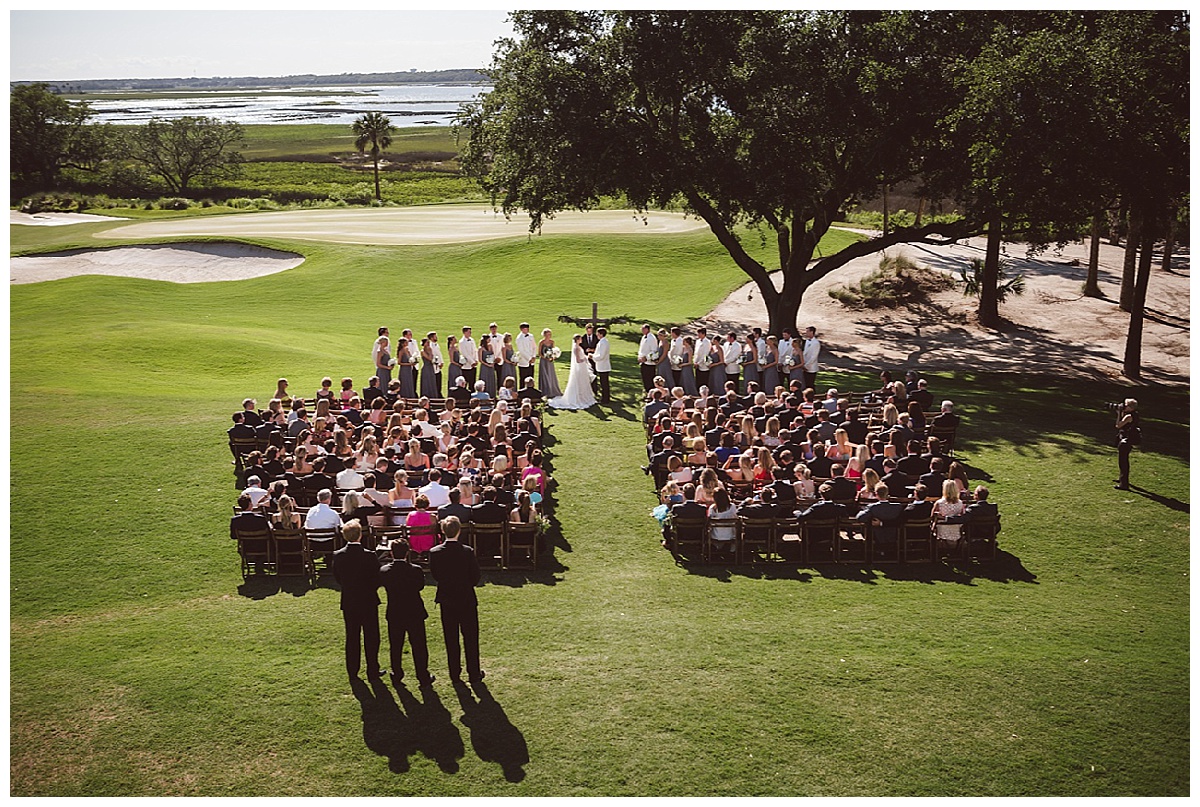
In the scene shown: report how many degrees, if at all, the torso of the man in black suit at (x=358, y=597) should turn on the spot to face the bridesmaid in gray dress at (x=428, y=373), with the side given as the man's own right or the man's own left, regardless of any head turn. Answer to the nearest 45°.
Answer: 0° — they already face them

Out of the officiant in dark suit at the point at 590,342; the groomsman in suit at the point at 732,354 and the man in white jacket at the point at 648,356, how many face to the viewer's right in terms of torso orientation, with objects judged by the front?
0

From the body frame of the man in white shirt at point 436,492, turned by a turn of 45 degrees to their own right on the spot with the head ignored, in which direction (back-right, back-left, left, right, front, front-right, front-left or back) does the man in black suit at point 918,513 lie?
front-right

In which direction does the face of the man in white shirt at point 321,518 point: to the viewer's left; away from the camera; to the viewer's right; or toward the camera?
away from the camera

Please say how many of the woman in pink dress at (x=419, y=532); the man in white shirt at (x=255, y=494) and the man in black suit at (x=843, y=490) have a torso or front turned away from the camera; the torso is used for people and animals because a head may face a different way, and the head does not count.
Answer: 3

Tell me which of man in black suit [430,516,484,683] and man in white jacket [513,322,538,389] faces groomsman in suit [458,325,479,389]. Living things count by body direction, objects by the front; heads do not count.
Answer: the man in black suit

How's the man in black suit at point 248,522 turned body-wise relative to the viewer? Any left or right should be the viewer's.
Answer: facing away from the viewer

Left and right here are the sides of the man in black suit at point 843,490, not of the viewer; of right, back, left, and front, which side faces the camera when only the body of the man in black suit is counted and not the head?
back

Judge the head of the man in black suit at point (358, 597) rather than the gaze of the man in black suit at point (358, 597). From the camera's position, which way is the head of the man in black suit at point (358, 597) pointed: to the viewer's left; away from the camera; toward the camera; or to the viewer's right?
away from the camera

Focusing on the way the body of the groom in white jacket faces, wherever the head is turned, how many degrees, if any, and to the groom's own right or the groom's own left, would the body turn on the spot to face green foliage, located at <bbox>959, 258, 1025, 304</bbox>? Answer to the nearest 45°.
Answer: approximately 135° to the groom's own right

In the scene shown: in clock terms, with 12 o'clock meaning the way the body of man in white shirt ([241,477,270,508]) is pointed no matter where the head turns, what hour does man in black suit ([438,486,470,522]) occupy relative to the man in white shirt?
The man in black suit is roughly at 4 o'clock from the man in white shirt.

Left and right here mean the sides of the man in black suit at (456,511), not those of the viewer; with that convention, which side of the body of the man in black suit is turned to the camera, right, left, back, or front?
back

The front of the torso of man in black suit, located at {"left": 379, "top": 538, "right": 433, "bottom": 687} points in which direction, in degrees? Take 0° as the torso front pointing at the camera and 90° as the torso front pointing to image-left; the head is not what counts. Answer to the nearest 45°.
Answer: approximately 180°

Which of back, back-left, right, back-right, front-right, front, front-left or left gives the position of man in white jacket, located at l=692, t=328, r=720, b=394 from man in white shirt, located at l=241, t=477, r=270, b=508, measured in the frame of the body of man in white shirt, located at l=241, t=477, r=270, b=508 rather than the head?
front-right

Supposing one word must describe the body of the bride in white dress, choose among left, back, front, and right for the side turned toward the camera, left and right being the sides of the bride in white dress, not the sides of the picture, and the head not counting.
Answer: right

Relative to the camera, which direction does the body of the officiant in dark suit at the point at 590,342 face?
toward the camera
